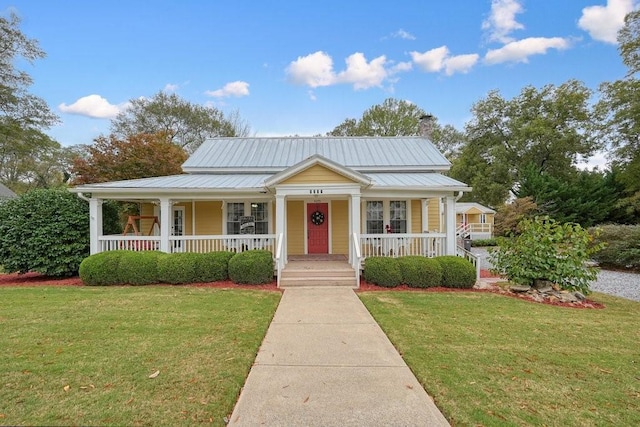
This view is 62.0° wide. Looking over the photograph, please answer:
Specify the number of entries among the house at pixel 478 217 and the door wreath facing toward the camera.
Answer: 2

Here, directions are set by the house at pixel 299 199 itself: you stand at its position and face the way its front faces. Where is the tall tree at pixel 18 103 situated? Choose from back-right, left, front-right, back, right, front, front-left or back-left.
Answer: back-right

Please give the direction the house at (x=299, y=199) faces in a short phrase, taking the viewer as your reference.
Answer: facing the viewer

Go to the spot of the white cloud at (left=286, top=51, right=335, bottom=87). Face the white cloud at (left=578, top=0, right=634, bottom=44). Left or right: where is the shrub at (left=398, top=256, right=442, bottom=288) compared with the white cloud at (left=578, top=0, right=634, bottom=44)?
right

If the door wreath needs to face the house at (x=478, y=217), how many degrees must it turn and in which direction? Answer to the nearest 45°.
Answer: approximately 135° to its left

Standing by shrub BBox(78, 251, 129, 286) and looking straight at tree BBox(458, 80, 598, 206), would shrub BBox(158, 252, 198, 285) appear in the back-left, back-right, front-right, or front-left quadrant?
front-right

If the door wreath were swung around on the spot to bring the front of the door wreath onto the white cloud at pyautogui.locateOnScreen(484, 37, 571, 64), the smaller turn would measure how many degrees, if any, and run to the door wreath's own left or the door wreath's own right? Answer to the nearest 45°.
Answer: approximately 135° to the door wreath's own left

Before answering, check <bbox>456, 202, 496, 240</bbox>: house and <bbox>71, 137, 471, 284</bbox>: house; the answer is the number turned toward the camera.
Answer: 2

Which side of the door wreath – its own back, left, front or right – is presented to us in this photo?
front

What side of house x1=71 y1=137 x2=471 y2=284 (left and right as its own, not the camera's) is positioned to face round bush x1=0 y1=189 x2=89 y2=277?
right

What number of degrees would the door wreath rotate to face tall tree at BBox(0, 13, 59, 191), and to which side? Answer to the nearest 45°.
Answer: approximately 135° to its right
